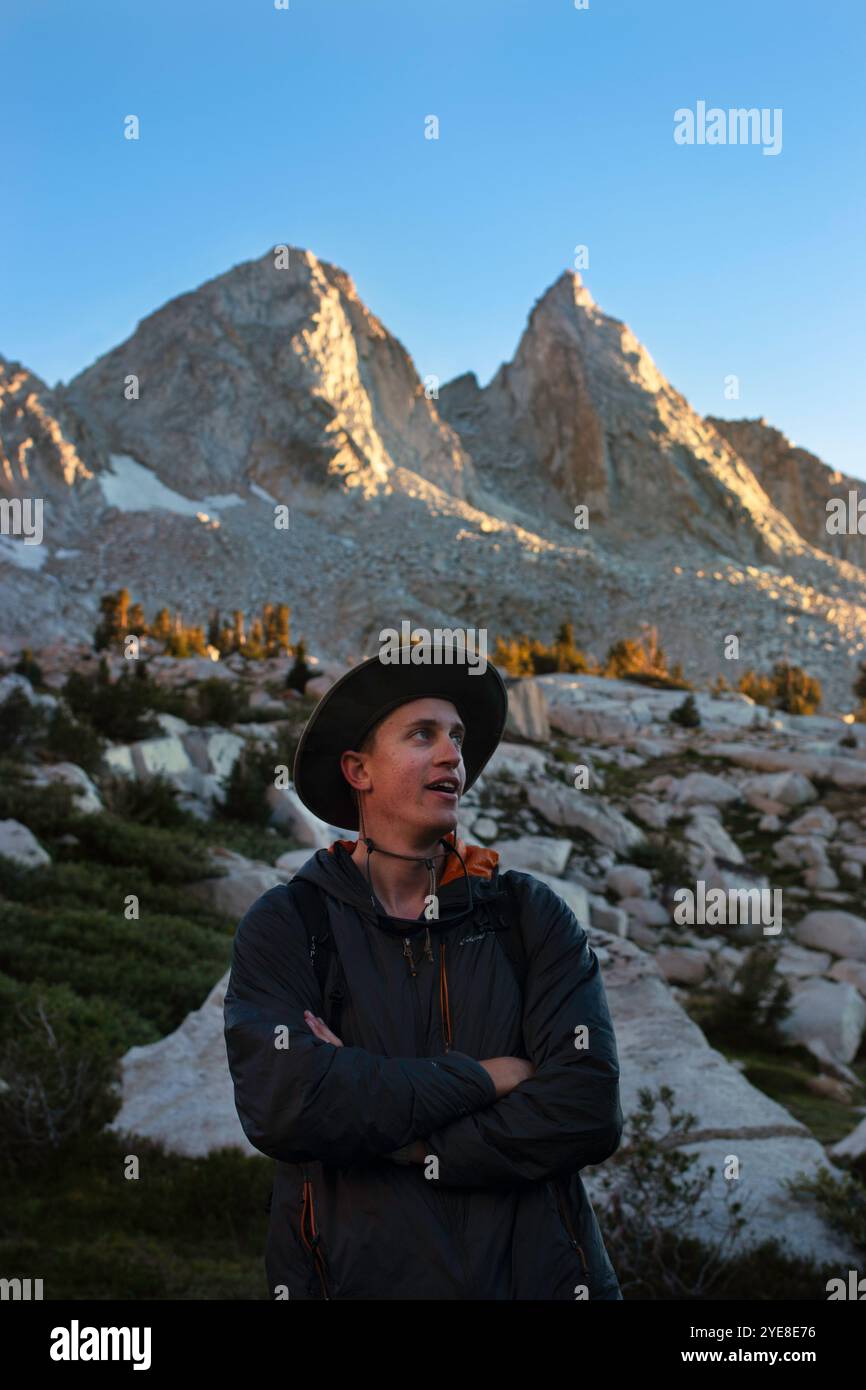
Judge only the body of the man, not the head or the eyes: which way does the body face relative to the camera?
toward the camera
